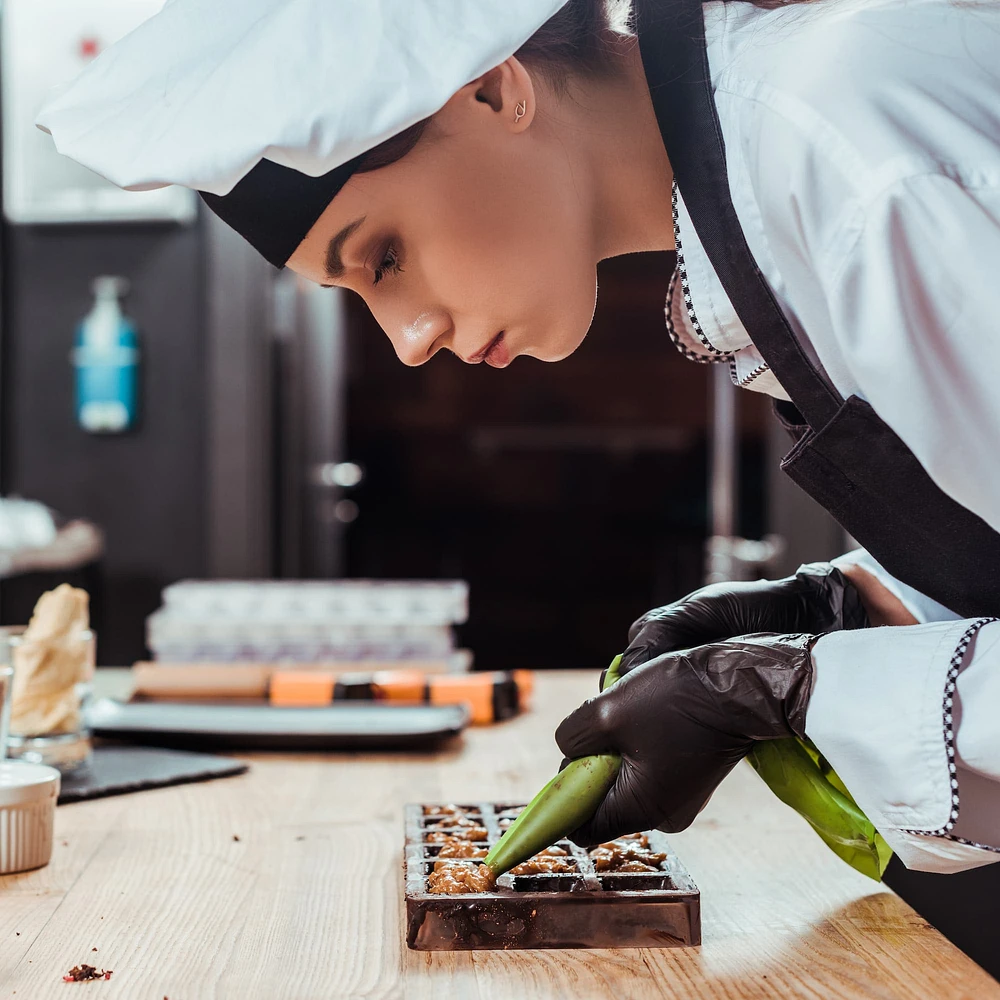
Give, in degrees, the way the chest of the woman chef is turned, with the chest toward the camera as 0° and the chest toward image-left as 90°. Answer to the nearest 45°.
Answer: approximately 90°

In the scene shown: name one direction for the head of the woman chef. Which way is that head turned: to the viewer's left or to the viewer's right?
to the viewer's left
